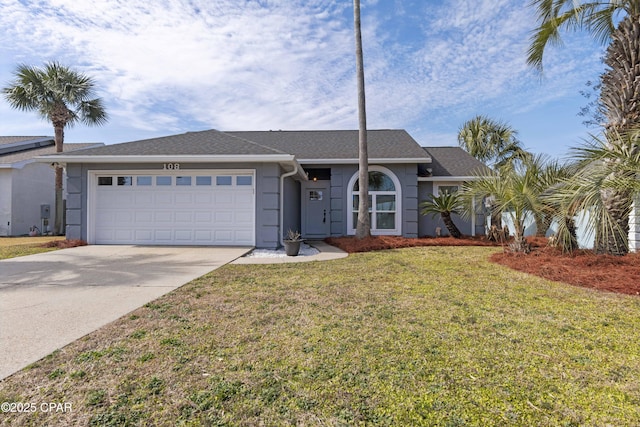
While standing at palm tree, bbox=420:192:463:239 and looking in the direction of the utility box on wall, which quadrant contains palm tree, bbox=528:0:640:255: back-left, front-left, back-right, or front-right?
back-left

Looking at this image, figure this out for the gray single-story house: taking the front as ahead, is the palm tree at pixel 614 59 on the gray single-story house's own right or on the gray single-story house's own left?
on the gray single-story house's own left

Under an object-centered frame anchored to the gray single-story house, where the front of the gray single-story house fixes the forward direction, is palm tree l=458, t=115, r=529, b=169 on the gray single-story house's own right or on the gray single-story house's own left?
on the gray single-story house's own left

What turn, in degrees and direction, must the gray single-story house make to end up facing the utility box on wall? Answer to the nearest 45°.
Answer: approximately 135° to its right

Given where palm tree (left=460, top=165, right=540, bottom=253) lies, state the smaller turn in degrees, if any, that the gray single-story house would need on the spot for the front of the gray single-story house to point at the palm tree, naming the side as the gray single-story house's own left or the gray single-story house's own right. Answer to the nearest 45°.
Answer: approximately 45° to the gray single-story house's own left

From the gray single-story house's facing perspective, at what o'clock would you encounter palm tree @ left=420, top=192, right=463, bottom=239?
The palm tree is roughly at 9 o'clock from the gray single-story house.

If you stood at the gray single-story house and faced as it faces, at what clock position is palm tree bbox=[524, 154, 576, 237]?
The palm tree is roughly at 10 o'clock from the gray single-story house.

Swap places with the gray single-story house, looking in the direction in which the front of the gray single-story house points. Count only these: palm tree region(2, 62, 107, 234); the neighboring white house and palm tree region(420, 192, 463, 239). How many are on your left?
1

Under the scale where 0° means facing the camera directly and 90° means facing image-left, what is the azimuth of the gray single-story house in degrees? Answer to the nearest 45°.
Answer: approximately 0°

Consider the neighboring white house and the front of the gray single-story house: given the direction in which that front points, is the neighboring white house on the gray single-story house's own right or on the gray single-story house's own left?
on the gray single-story house's own right

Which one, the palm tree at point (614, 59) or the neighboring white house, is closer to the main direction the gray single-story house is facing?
the palm tree

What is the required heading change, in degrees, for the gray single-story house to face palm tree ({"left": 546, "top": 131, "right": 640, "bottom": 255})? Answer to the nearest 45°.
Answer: approximately 45° to its left
